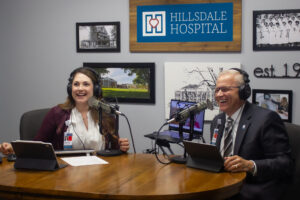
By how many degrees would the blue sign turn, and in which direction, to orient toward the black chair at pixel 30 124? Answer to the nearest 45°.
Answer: approximately 45° to its right

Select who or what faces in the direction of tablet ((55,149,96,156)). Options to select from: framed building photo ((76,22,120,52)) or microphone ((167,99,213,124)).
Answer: the framed building photo

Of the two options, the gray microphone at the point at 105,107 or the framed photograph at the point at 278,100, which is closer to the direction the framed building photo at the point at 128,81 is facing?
the gray microphone

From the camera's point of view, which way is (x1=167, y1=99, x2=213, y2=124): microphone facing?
to the viewer's right

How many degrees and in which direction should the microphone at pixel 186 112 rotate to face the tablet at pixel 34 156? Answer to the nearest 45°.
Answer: approximately 180°

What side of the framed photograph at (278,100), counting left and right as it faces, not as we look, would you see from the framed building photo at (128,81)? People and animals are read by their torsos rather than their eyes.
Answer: right

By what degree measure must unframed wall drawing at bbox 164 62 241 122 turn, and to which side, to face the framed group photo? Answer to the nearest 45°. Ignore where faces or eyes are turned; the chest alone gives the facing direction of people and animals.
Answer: approximately 90° to its left
